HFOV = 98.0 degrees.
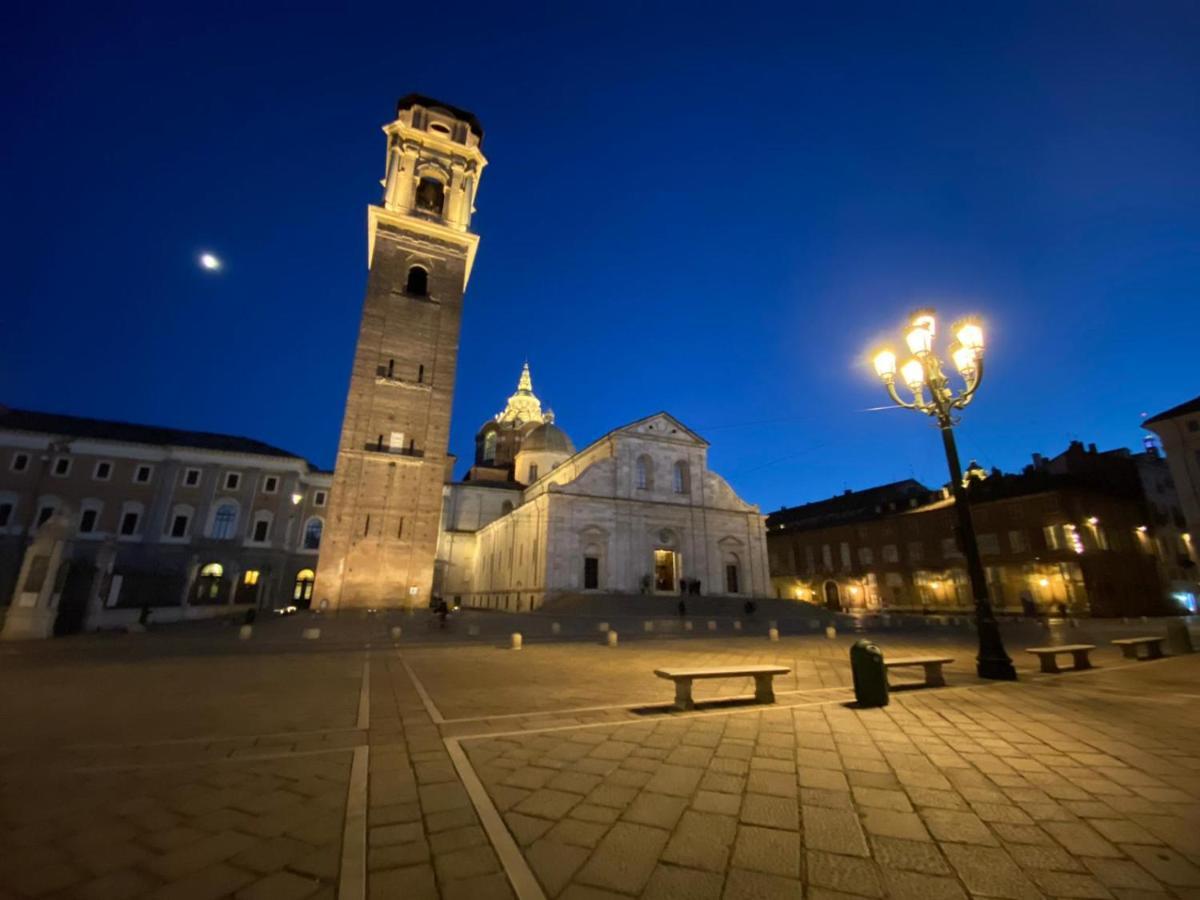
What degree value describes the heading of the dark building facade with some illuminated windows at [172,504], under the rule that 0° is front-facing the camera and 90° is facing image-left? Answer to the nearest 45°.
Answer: approximately 315°

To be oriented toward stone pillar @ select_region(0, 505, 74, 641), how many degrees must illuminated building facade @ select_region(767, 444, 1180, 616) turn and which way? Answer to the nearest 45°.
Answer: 0° — it already faces it

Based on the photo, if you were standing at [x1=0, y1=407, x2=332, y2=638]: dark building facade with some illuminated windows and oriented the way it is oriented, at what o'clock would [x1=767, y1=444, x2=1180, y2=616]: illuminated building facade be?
[x1=767, y1=444, x2=1180, y2=616]: illuminated building facade is roughly at 12 o'clock from [x1=0, y1=407, x2=332, y2=638]: dark building facade with some illuminated windows.

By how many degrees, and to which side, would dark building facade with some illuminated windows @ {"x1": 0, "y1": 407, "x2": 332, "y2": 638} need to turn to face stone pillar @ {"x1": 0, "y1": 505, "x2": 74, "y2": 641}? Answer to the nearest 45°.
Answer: approximately 45° to its right

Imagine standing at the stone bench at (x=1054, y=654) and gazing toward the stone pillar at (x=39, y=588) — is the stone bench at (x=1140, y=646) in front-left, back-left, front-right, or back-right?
back-right
